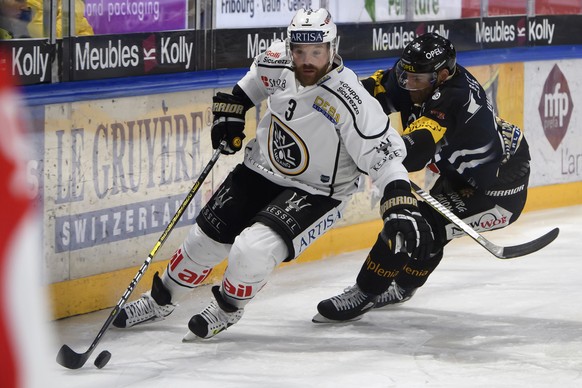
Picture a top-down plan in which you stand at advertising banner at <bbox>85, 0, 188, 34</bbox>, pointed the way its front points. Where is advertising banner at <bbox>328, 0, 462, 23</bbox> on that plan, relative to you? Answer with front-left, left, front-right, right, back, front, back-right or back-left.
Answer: back-left

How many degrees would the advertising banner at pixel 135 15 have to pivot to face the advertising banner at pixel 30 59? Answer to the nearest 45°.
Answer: approximately 45° to its right

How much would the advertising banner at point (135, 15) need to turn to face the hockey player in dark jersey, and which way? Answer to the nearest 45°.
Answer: approximately 45° to its left

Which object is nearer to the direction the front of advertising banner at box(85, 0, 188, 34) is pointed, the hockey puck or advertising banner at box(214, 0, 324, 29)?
the hockey puck

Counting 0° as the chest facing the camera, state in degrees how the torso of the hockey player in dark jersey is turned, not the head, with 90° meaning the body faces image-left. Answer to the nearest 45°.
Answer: approximately 45°

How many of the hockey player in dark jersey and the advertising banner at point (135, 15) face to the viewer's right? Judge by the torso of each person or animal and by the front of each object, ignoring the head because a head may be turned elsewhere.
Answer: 0

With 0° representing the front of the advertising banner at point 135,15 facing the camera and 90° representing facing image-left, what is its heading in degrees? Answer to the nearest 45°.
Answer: approximately 0°

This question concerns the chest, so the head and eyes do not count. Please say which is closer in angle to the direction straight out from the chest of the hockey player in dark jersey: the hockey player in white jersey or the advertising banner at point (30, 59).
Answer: the hockey player in white jersey

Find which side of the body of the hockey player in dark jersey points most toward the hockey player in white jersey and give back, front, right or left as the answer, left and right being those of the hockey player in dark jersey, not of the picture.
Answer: front

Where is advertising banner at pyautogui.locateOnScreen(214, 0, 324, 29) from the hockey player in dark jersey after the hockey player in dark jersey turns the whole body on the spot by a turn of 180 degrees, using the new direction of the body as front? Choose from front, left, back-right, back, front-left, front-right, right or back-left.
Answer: left

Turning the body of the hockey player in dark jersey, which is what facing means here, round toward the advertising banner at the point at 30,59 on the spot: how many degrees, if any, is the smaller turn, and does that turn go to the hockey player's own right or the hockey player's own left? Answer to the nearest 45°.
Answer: approximately 45° to the hockey player's own right

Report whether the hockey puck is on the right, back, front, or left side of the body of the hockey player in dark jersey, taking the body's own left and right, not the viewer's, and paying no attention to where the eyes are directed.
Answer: front
